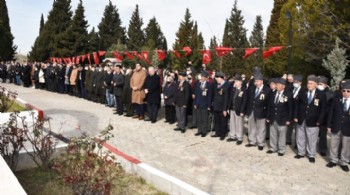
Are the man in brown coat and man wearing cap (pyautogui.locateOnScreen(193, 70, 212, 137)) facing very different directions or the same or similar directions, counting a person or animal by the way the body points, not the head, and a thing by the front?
same or similar directions

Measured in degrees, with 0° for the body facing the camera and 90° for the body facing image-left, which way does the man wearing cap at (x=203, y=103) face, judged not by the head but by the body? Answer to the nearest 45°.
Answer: approximately 45°

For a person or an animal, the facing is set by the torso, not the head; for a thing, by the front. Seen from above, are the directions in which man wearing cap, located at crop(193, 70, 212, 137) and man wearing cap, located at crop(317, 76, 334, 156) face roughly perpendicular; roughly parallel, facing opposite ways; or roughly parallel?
roughly parallel

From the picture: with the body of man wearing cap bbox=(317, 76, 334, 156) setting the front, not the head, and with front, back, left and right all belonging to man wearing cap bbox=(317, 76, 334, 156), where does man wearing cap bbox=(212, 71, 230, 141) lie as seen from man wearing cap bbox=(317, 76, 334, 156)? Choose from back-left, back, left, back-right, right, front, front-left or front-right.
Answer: front-right

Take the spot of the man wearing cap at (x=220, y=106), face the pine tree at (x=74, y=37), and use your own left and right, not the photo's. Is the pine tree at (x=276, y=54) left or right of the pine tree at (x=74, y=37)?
right

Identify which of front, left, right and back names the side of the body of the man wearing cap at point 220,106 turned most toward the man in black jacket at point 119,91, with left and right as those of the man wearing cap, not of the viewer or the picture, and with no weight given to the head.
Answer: right

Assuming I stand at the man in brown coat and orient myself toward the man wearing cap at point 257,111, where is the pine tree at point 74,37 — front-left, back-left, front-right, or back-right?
back-left

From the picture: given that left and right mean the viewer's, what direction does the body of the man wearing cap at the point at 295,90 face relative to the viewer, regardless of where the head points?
facing the viewer and to the left of the viewer

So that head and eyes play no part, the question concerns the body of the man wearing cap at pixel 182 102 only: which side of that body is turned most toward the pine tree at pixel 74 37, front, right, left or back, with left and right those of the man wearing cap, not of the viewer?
right

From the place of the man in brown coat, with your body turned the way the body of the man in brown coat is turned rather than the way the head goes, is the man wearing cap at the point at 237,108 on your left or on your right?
on your left

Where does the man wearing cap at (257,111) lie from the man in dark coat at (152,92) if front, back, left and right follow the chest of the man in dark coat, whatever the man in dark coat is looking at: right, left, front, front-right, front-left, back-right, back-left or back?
left

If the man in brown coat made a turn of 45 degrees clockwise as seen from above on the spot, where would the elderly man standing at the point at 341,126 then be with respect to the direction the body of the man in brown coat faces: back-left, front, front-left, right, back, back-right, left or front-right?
back-left

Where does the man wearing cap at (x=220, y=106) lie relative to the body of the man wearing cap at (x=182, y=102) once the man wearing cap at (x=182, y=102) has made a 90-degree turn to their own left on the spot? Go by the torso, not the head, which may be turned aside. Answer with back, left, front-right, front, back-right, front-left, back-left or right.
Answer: front

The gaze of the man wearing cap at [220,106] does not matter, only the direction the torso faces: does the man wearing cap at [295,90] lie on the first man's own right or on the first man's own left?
on the first man's own left

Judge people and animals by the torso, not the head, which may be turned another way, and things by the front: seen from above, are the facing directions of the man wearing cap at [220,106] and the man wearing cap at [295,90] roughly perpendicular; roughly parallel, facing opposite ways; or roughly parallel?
roughly parallel
